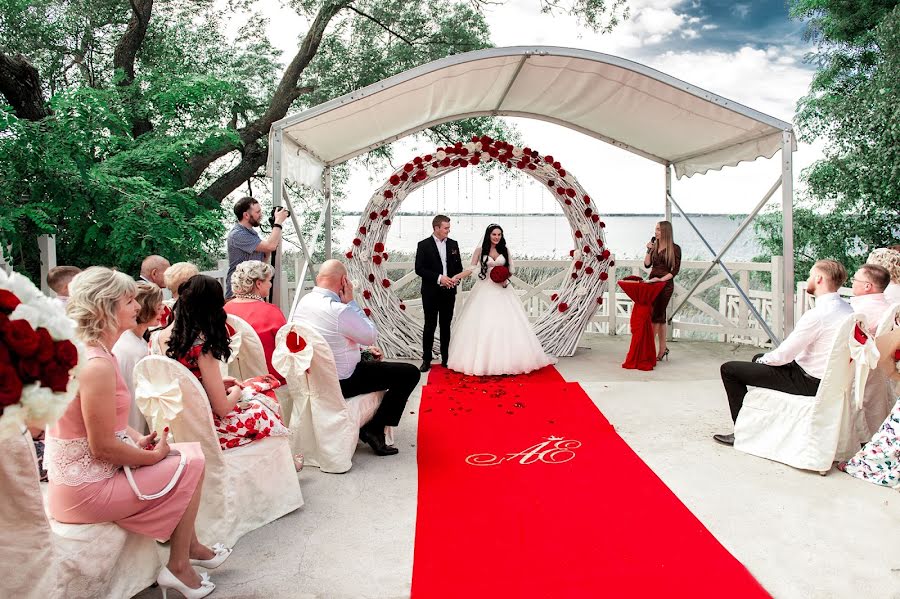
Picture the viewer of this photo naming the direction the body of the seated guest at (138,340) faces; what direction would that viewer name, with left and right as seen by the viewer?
facing away from the viewer and to the right of the viewer

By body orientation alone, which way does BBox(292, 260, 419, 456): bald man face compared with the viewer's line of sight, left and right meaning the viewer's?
facing away from the viewer and to the right of the viewer

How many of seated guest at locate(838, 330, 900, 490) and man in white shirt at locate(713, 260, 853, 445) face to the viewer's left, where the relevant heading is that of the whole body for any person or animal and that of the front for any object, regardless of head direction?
2

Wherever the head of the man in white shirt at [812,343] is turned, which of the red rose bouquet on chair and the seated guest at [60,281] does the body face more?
the seated guest

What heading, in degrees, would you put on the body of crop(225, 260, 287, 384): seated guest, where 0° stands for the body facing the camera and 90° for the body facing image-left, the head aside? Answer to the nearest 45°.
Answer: approximately 225°

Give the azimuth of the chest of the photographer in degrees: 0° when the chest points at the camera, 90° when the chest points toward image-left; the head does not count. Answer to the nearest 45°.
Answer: approximately 270°

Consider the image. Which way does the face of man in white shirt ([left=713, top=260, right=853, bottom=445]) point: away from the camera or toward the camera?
away from the camera

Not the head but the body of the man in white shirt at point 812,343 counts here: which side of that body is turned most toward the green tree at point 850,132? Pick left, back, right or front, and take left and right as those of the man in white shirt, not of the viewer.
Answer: right

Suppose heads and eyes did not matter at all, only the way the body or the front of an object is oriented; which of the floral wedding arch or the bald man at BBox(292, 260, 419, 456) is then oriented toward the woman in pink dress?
the floral wedding arch

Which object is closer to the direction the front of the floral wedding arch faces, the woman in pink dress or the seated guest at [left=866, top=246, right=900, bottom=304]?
the woman in pink dress

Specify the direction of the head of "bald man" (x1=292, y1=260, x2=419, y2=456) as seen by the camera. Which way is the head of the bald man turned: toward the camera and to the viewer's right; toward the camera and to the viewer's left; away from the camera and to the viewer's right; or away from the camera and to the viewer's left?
away from the camera and to the viewer's right

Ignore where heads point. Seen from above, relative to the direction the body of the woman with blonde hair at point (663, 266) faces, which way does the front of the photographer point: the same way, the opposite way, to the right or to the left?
the opposite way

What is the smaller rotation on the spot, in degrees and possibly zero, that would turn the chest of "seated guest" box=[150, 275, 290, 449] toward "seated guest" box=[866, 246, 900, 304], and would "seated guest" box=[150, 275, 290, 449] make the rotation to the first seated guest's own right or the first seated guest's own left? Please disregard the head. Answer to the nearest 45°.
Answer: approximately 45° to the first seated guest's own right

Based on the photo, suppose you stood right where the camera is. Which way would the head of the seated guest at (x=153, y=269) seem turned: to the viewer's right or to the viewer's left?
to the viewer's right
